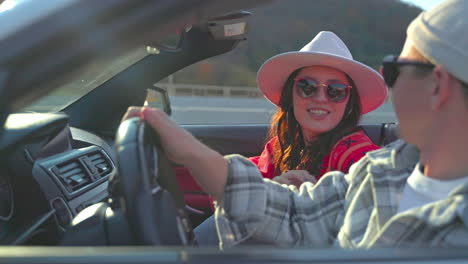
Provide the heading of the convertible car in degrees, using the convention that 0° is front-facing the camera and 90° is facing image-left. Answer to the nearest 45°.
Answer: approximately 90°

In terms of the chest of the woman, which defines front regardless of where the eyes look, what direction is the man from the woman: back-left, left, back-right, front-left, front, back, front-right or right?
front

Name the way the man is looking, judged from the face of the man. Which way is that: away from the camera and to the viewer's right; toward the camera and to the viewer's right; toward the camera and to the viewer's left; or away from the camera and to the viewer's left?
away from the camera and to the viewer's left

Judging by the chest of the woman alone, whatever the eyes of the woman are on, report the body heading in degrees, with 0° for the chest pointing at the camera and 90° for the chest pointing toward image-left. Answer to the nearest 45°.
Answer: approximately 0°
